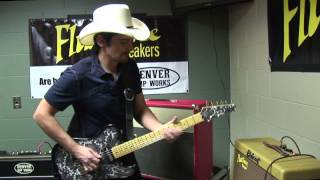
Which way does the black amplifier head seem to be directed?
toward the camera

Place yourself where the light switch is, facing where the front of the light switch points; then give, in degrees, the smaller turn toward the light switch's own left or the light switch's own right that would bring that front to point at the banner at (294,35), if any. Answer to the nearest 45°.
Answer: approximately 45° to the light switch's own left

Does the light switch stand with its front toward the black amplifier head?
yes

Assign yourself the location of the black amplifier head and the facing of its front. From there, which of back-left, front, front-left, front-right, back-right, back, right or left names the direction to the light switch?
back

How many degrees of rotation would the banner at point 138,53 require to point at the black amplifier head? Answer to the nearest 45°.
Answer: approximately 45° to its right

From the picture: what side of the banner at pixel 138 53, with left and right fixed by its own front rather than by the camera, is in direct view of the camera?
front

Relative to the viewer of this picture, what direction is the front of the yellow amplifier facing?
facing the viewer and to the left of the viewer

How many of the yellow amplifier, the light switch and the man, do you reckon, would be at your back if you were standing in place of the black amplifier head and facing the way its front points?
1

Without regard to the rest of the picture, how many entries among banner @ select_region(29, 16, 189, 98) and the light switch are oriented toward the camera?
2

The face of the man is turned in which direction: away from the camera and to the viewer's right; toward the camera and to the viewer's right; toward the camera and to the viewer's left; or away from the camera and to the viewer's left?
toward the camera and to the viewer's right

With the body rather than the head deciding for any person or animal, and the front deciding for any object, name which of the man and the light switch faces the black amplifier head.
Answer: the light switch

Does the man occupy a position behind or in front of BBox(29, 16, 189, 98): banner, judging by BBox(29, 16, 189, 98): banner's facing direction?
in front

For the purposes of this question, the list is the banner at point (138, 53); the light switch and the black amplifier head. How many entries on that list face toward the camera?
3

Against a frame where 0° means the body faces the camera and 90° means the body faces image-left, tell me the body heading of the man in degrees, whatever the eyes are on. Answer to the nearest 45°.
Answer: approximately 315°

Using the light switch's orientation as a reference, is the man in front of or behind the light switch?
in front
